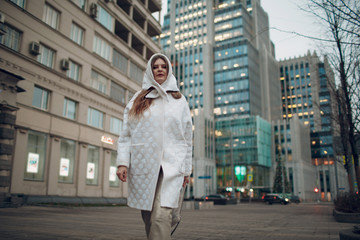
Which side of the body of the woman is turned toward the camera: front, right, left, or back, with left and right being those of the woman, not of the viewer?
front

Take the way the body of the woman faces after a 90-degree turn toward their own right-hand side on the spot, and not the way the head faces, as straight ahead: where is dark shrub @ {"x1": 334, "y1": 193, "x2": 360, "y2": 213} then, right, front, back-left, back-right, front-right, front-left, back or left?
back-right

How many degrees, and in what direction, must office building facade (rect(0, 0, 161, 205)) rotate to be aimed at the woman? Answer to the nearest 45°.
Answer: approximately 45° to its right

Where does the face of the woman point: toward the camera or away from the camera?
toward the camera

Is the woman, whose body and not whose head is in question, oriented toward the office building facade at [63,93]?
no

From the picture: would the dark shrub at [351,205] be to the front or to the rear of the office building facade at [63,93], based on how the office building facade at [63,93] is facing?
to the front

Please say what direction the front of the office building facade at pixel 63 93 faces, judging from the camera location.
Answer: facing the viewer and to the right of the viewer

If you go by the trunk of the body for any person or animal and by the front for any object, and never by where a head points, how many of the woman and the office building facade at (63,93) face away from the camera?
0
